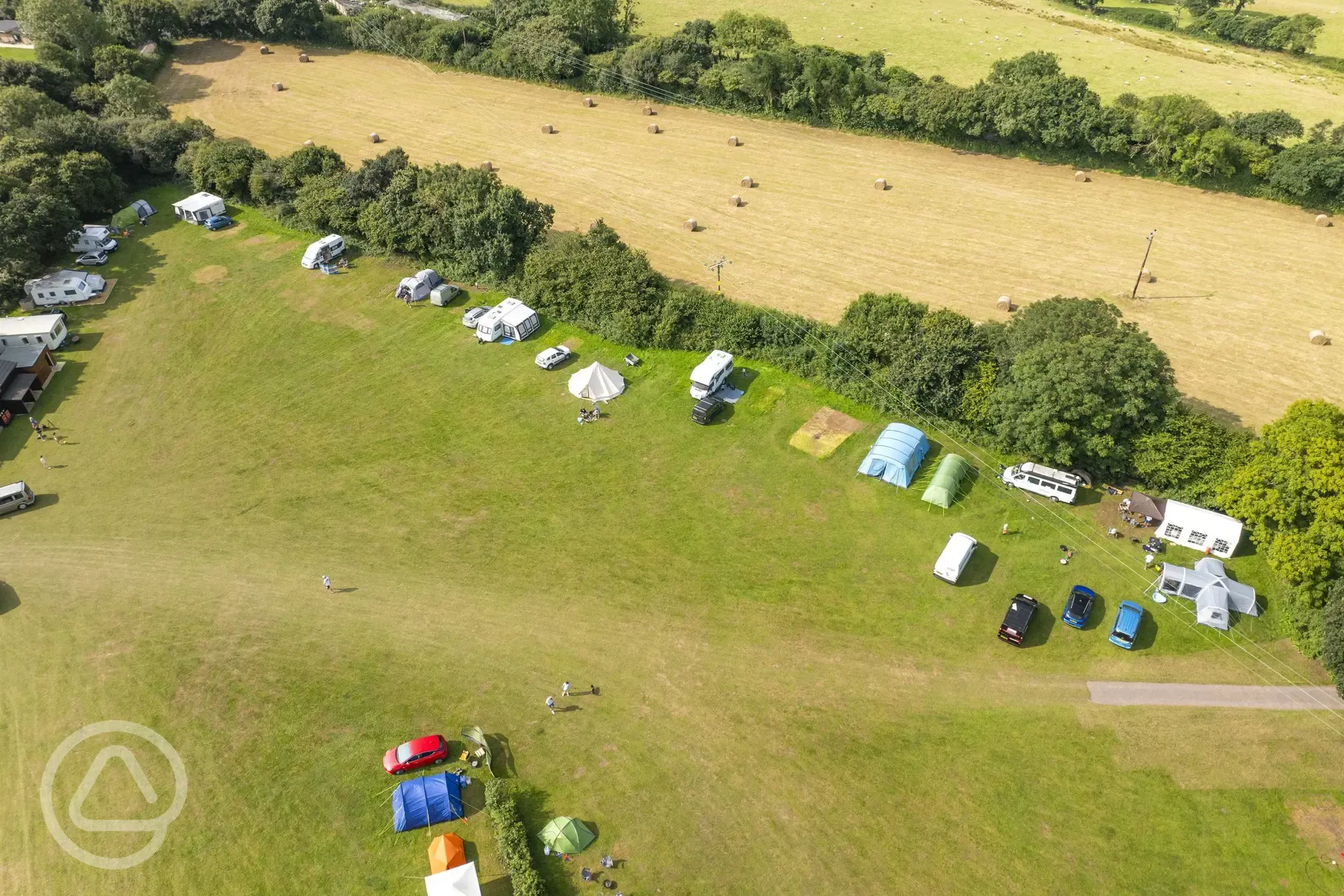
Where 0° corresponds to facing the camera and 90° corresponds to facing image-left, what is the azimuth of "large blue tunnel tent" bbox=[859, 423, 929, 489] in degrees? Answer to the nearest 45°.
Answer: approximately 45°

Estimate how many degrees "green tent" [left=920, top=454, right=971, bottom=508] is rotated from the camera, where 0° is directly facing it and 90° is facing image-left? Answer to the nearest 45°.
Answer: approximately 45°

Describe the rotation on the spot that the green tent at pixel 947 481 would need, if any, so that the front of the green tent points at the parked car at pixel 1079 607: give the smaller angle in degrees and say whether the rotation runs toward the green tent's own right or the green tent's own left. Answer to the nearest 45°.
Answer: approximately 90° to the green tent's own left

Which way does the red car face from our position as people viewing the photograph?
facing to the left of the viewer

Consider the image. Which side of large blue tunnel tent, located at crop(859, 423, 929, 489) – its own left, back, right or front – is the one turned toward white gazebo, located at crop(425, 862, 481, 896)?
front

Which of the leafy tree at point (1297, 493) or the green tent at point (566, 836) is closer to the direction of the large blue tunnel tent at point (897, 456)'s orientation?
the green tent

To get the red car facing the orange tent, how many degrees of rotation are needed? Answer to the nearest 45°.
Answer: approximately 90° to its left

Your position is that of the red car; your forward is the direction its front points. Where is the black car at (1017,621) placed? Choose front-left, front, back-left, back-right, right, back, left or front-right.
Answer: back

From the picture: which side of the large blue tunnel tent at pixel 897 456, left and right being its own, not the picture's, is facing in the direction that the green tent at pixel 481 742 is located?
front

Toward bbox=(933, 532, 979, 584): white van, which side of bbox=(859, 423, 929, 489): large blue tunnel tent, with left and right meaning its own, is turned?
left
